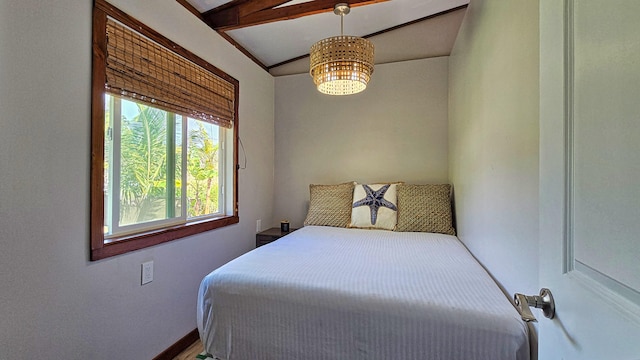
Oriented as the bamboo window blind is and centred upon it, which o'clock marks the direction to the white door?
The white door is roughly at 1 o'clock from the bamboo window blind.

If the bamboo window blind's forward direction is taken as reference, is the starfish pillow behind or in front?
in front

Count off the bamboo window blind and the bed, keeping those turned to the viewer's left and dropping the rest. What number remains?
0

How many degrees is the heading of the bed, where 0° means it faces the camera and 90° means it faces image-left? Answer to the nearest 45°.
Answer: approximately 0°

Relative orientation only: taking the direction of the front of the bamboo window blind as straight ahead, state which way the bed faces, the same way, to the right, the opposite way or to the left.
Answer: to the right

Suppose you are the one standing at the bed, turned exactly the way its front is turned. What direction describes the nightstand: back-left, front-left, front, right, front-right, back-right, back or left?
back-right

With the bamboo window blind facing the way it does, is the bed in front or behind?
in front

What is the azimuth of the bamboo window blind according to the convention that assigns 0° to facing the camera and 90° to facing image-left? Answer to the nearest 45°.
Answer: approximately 315°

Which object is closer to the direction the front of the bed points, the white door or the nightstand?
the white door

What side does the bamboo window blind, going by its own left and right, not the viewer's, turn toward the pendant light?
front
